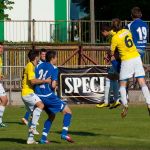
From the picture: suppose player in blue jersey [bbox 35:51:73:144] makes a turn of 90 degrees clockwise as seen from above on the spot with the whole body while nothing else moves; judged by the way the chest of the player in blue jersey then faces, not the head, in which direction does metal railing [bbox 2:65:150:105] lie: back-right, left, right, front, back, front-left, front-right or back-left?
back-left

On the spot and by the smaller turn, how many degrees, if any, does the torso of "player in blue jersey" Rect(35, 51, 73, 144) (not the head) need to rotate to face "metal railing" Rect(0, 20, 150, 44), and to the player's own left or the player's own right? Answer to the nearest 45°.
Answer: approximately 45° to the player's own left

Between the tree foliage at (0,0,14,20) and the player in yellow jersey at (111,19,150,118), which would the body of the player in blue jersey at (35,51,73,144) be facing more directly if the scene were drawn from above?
the player in yellow jersey

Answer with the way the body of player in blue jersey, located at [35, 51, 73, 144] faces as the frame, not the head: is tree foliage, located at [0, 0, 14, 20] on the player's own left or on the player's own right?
on the player's own left

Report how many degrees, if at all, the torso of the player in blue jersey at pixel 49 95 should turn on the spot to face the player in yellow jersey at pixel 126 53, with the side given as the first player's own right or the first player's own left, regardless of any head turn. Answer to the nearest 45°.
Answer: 0° — they already face them

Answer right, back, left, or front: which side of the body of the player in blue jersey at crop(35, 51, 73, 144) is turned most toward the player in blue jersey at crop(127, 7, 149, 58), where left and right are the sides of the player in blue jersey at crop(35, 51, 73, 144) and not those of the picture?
front

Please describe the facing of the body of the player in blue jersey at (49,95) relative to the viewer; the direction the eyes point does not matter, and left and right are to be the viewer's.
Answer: facing away from the viewer and to the right of the viewer

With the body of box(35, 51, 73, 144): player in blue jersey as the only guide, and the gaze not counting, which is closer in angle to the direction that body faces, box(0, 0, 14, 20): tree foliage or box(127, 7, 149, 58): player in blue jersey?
the player in blue jersey
